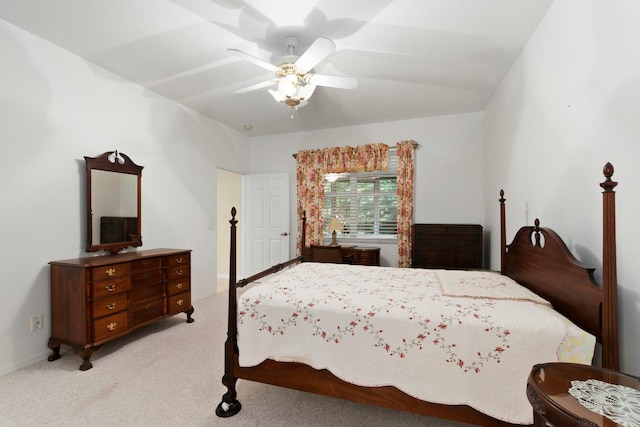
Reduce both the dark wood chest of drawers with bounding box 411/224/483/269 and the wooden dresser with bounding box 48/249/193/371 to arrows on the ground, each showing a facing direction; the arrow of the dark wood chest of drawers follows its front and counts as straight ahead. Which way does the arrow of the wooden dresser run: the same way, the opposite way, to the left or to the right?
to the left

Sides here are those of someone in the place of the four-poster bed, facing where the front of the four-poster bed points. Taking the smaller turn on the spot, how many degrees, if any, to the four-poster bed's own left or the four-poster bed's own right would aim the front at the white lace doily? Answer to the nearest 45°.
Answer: approximately 90° to the four-poster bed's own left

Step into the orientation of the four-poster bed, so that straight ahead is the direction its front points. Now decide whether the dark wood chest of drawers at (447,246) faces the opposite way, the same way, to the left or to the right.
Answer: to the left

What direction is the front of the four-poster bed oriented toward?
to the viewer's left

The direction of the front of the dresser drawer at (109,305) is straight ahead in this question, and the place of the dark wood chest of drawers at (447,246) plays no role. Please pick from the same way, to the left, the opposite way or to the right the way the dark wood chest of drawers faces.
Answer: to the right

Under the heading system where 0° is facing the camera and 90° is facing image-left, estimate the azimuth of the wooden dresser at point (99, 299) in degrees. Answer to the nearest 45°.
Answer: approximately 315°

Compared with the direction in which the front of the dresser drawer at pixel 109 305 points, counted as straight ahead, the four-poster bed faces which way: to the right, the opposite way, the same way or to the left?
the opposite way

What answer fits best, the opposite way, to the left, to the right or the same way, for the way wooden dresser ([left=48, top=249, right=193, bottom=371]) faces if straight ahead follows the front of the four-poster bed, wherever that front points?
the opposite way

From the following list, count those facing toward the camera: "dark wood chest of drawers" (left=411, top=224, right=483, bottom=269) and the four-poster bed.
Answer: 1

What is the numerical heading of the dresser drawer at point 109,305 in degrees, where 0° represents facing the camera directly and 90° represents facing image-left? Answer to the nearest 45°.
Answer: approximately 315°

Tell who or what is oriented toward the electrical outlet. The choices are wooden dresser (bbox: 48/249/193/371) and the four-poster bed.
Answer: the four-poster bed
